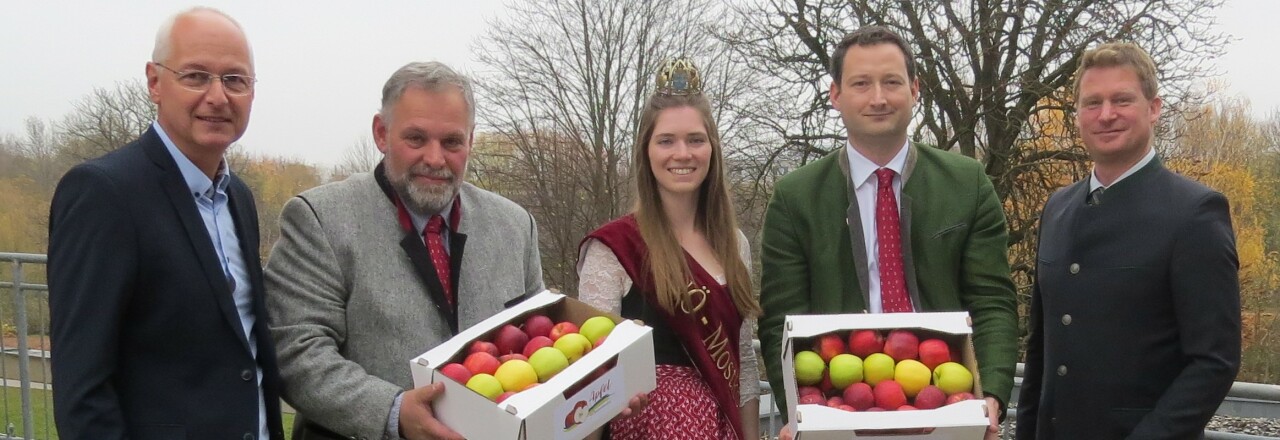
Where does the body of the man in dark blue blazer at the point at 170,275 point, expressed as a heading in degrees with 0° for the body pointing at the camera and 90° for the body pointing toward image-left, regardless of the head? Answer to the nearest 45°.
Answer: approximately 315°
